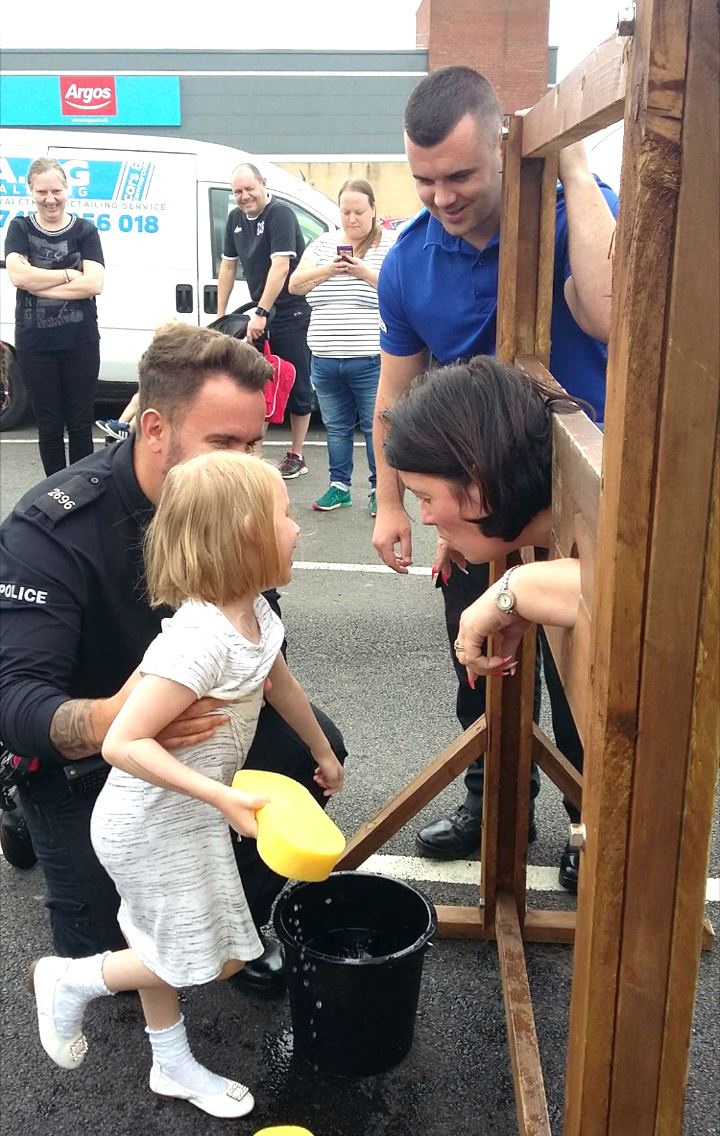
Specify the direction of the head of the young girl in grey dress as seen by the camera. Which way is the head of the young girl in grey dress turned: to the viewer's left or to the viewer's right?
to the viewer's right

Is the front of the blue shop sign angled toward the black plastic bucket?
yes

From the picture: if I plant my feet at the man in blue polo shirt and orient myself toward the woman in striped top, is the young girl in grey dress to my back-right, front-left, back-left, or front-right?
back-left

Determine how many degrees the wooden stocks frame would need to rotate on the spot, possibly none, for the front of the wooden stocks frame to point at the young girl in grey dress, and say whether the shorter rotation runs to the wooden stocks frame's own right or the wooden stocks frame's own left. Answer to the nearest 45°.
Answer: approximately 45° to the wooden stocks frame's own right

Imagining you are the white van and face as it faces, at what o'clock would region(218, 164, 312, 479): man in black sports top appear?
The man in black sports top is roughly at 2 o'clock from the white van.

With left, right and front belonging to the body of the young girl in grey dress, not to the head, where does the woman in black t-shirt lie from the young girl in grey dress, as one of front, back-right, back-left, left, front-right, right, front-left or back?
left

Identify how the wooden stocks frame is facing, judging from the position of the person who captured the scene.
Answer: facing to the left of the viewer

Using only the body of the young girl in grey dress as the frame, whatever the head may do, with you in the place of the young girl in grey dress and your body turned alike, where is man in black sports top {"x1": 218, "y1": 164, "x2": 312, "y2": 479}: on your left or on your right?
on your left

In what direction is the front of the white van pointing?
to the viewer's right

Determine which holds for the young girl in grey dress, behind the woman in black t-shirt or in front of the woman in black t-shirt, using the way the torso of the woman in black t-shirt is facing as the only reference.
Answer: in front

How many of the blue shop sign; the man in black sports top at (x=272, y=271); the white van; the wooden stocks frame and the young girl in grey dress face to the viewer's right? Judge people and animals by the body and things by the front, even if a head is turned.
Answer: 2
